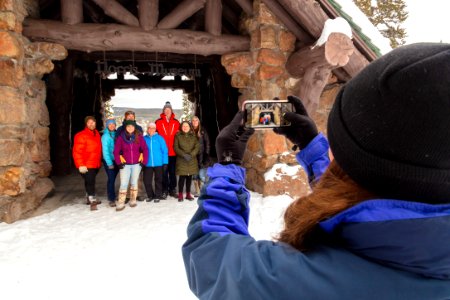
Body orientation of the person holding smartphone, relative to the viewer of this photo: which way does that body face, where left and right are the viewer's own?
facing away from the viewer and to the left of the viewer

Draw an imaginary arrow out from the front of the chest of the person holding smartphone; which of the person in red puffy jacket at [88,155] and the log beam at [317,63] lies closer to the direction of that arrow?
the person in red puffy jacket

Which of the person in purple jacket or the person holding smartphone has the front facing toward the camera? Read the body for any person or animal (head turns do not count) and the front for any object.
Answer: the person in purple jacket

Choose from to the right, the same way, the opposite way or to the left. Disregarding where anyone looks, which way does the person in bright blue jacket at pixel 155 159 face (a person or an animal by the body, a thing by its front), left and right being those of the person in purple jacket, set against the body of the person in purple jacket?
the same way

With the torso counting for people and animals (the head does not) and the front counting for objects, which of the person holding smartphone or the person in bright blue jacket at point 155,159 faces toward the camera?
the person in bright blue jacket

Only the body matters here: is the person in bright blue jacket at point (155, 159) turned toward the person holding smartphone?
yes

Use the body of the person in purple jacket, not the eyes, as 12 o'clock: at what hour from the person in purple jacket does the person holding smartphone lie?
The person holding smartphone is roughly at 12 o'clock from the person in purple jacket.

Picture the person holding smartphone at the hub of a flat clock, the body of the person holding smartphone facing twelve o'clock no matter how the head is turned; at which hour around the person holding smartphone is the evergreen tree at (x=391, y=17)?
The evergreen tree is roughly at 2 o'clock from the person holding smartphone.

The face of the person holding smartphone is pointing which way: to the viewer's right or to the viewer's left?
to the viewer's left

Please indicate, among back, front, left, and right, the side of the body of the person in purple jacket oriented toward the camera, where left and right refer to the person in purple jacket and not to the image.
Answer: front

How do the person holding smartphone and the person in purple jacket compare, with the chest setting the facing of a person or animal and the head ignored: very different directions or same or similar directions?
very different directions

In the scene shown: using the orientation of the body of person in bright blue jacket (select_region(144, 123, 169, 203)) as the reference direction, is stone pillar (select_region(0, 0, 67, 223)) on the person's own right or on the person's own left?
on the person's own right

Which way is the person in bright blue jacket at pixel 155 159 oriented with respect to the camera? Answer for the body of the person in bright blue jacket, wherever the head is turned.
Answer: toward the camera

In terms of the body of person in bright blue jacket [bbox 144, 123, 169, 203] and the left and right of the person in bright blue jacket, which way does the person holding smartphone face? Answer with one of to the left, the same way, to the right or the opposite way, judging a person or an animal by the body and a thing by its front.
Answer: the opposite way

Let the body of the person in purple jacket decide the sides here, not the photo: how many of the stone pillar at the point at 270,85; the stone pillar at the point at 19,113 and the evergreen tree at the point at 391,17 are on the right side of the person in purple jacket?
1

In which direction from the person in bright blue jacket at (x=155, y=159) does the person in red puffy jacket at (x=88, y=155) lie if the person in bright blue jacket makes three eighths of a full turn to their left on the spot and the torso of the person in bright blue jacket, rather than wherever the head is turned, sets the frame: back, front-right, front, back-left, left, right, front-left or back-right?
back-left

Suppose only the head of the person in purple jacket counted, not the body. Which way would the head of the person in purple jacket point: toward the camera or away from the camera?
toward the camera

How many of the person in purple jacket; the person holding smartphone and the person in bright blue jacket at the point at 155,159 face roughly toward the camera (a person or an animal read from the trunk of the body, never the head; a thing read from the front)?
2
